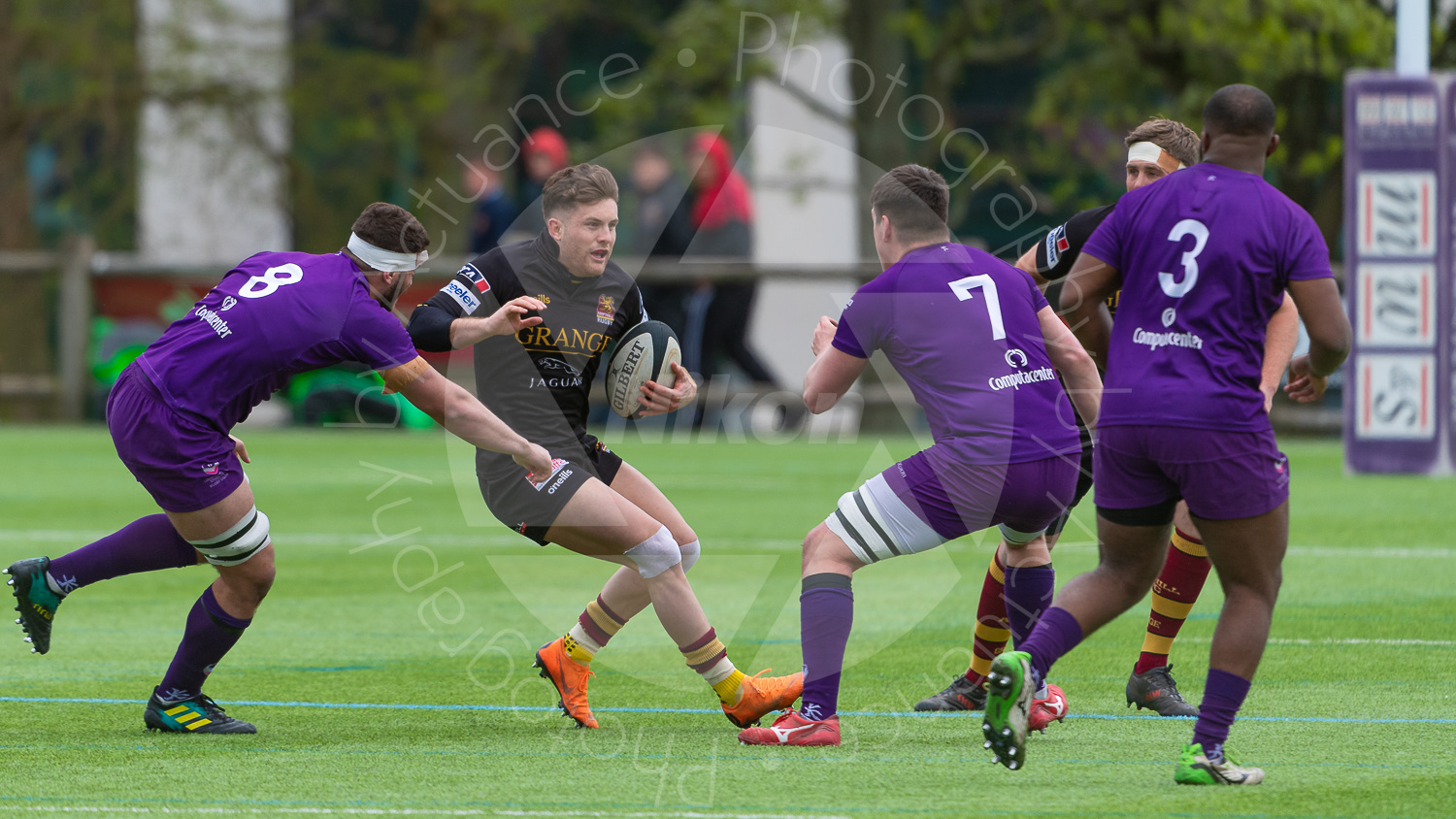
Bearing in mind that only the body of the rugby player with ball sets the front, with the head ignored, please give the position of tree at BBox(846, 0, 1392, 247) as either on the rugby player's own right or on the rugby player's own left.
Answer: on the rugby player's own left

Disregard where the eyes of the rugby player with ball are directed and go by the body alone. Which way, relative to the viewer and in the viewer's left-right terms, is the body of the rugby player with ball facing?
facing the viewer and to the right of the viewer

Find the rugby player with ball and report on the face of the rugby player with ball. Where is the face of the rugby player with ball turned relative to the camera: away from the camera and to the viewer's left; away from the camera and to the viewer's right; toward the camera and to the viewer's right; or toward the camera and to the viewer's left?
toward the camera and to the viewer's right
